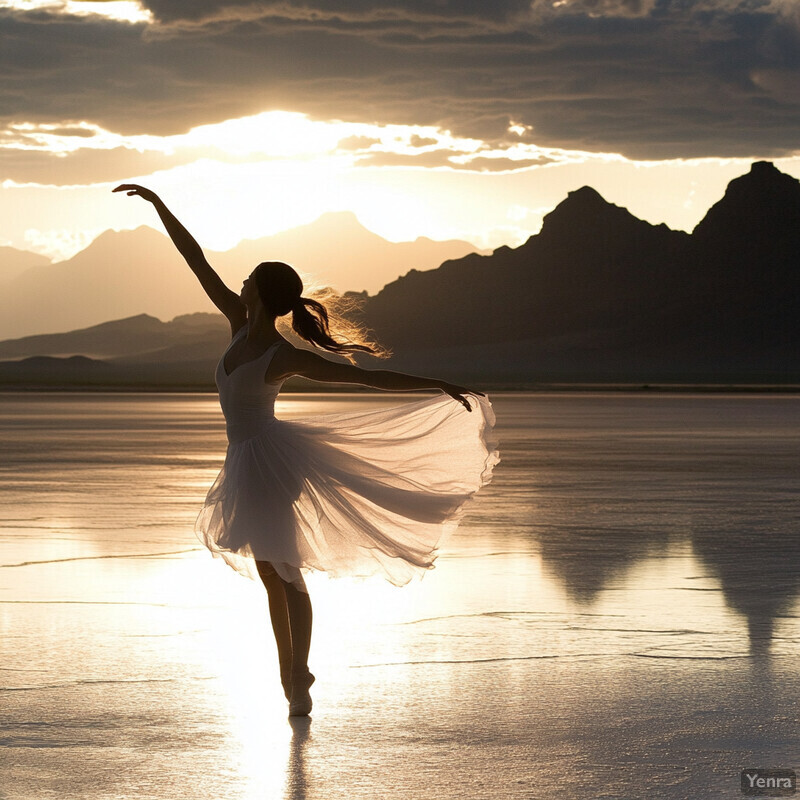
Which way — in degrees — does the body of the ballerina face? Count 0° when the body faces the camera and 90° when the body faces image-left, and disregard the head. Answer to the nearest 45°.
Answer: approximately 45°
